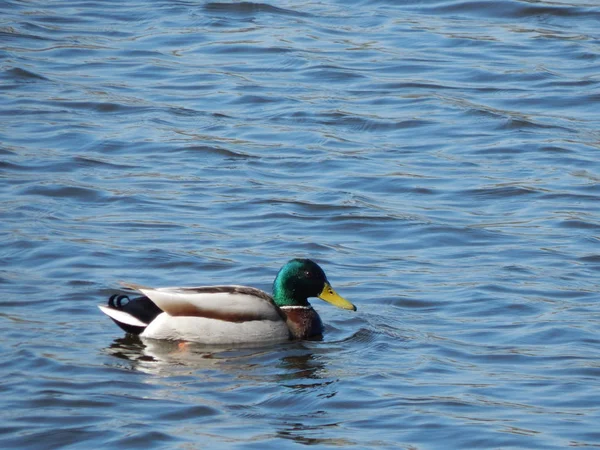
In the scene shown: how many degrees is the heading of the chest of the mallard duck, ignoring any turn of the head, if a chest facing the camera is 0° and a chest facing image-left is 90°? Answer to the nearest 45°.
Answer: approximately 270°
